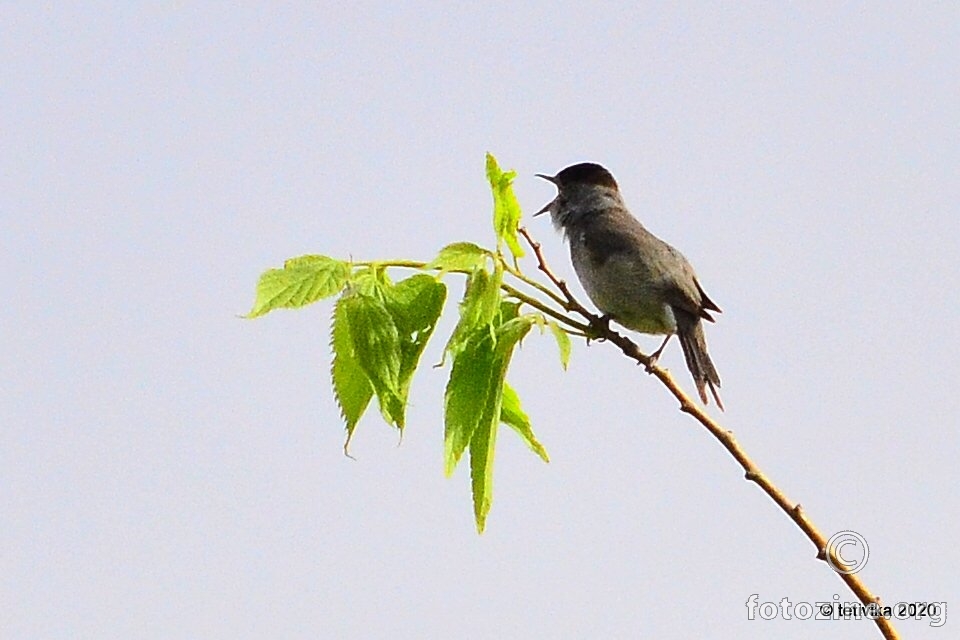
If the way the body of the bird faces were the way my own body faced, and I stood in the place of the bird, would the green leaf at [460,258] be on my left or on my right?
on my left

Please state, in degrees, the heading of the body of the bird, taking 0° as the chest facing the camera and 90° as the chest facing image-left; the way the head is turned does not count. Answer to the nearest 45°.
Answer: approximately 90°
